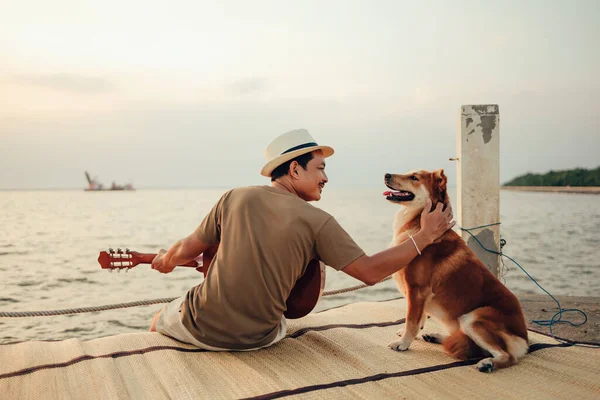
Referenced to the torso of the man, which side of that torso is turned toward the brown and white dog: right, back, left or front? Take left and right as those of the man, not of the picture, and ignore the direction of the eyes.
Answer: right

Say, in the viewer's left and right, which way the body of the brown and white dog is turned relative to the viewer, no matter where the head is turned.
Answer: facing to the left of the viewer

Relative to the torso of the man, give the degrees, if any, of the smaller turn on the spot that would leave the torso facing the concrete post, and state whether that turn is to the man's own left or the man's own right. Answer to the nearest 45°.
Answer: approximately 45° to the man's own right

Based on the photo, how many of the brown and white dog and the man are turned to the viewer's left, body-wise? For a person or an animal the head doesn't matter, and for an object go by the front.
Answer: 1

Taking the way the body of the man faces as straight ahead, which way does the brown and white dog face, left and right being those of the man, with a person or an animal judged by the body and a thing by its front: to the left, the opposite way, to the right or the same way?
to the left

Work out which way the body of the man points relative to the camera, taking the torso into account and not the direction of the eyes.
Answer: away from the camera

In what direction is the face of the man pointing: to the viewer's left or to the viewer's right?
to the viewer's right
